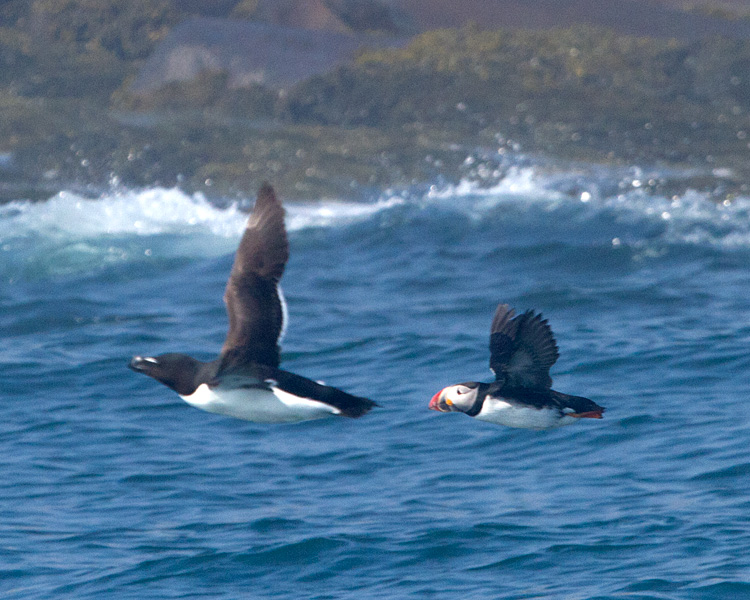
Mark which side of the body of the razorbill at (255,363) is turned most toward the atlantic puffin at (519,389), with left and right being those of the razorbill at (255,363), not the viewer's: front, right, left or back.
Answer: back

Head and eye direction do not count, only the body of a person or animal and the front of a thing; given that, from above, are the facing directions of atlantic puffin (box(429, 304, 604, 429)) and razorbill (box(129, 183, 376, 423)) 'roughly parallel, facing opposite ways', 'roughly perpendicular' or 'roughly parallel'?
roughly parallel

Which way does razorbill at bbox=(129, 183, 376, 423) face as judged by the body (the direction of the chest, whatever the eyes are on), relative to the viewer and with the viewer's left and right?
facing to the left of the viewer

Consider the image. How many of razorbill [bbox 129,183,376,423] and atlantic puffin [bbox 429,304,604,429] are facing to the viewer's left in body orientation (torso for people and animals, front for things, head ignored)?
2

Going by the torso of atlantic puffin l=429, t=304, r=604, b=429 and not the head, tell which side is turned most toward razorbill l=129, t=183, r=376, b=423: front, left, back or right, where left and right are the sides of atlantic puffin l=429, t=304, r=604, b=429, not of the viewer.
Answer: front

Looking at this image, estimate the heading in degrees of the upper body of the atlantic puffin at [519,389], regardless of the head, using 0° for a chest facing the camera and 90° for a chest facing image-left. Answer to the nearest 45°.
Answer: approximately 90°
